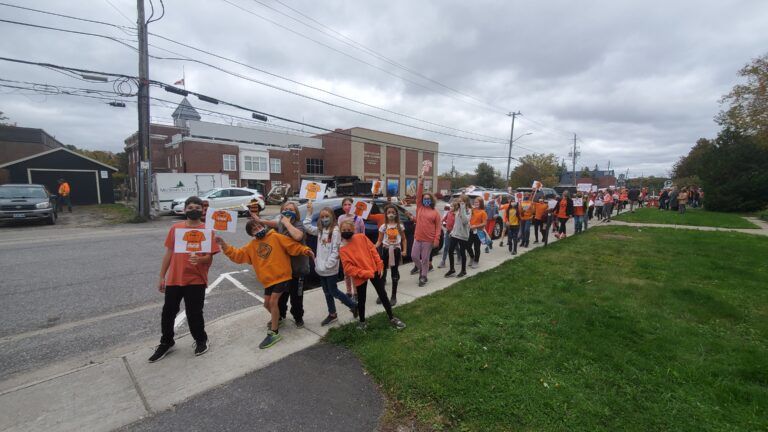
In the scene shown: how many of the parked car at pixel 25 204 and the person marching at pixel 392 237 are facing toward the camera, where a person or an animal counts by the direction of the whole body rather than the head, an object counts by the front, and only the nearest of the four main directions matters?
2

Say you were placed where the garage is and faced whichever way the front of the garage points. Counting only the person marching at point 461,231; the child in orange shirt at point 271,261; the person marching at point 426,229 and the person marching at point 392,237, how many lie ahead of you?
4

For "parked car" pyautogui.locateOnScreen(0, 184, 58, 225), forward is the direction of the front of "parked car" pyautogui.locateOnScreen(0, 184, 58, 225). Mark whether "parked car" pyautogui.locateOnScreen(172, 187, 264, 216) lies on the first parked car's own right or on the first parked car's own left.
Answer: on the first parked car's own left

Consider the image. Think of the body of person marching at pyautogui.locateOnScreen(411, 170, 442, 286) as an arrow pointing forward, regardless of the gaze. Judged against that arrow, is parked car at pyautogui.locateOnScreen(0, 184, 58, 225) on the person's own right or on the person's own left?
on the person's own right

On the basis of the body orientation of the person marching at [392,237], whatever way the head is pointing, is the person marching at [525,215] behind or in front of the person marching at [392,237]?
behind

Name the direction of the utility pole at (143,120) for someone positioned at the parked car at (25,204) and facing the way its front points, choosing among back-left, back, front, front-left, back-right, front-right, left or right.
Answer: left

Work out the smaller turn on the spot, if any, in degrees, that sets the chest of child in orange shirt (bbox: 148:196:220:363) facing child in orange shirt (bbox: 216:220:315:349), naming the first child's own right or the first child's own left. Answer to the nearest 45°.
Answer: approximately 90° to the first child's own left

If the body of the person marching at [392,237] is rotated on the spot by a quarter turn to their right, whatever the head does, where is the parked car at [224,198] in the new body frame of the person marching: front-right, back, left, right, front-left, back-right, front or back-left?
front-right

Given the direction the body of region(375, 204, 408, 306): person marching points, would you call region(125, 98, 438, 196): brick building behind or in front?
behind
